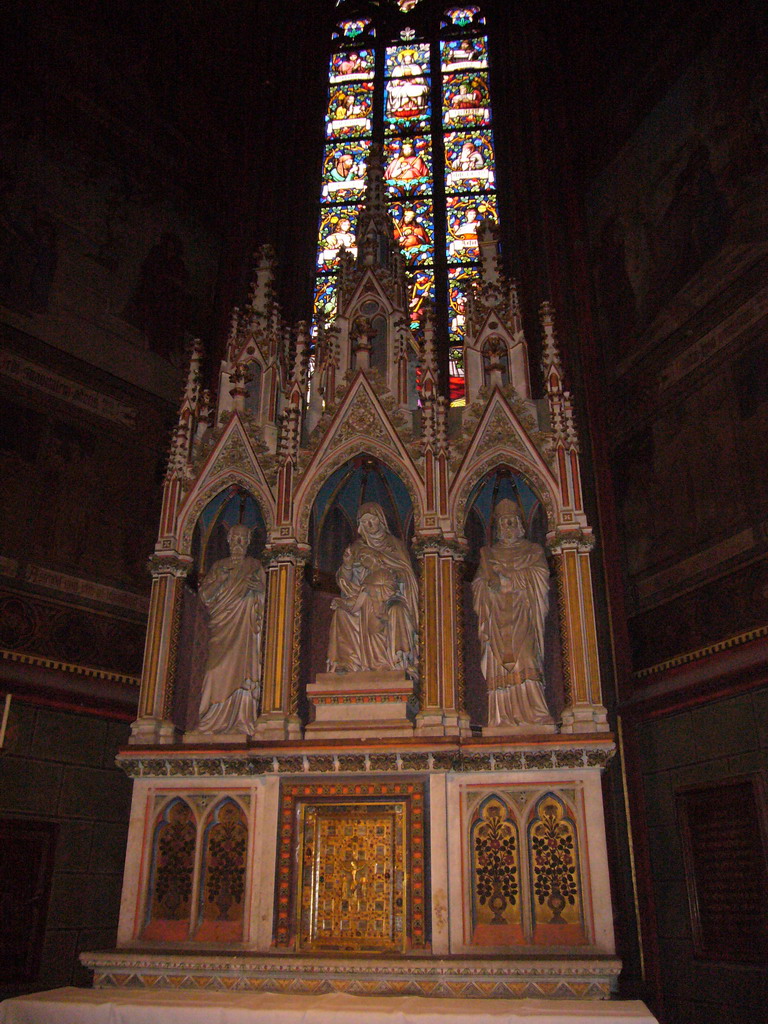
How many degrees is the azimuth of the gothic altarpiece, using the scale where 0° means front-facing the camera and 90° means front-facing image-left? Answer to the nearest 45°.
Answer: approximately 0°
